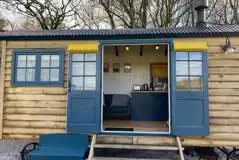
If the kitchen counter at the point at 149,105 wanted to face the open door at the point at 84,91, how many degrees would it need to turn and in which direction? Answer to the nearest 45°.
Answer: approximately 45° to its right

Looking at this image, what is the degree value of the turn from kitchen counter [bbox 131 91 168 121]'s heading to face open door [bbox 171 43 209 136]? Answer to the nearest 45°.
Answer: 0° — it already faces it

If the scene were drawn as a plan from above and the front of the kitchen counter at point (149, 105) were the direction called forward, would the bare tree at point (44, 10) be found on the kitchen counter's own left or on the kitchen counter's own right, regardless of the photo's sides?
on the kitchen counter's own right

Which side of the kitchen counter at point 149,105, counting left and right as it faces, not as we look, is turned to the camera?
front

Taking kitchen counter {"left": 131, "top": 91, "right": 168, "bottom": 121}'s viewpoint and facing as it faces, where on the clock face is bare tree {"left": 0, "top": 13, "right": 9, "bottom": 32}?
The bare tree is roughly at 4 o'clock from the kitchen counter.

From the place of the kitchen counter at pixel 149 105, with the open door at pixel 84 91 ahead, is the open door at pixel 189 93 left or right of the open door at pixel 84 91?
left

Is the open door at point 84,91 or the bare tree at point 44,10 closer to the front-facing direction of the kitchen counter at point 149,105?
the open door
